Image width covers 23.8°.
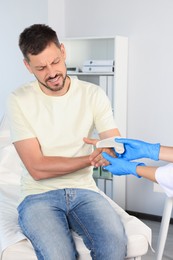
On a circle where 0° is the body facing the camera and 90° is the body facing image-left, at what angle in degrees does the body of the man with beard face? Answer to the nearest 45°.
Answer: approximately 0°
